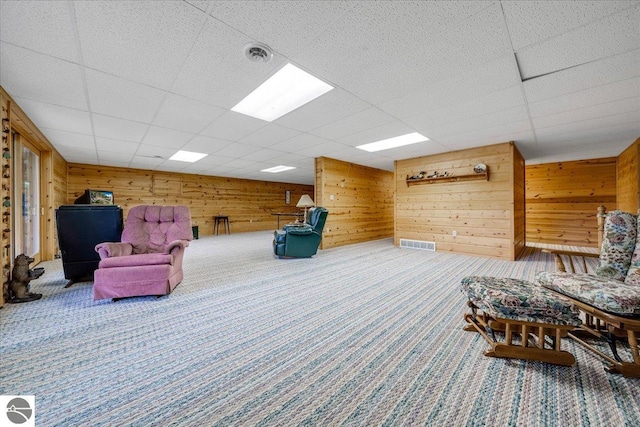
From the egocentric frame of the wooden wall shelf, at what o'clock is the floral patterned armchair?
The floral patterned armchair is roughly at 10 o'clock from the wooden wall shelf.

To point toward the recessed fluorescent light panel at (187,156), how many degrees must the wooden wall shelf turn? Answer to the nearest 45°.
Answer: approximately 45° to its right

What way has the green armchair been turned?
to the viewer's left

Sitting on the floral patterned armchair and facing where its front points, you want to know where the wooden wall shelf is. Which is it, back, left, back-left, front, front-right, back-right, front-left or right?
right

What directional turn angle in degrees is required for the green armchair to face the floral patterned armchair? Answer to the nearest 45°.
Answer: approximately 135° to its left

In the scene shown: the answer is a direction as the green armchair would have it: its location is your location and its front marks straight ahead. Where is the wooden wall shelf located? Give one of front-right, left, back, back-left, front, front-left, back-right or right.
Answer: back

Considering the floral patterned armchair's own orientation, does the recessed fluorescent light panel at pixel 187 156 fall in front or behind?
in front

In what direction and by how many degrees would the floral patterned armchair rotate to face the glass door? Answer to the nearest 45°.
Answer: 0° — it already faces it

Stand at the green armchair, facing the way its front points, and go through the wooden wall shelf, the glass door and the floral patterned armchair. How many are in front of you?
1

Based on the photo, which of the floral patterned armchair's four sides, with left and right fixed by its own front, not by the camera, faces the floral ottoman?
front

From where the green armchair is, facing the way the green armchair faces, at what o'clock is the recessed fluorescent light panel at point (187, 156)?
The recessed fluorescent light panel is roughly at 1 o'clock from the green armchair.

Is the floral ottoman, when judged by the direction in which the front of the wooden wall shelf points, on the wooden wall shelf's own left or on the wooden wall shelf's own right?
on the wooden wall shelf's own left
